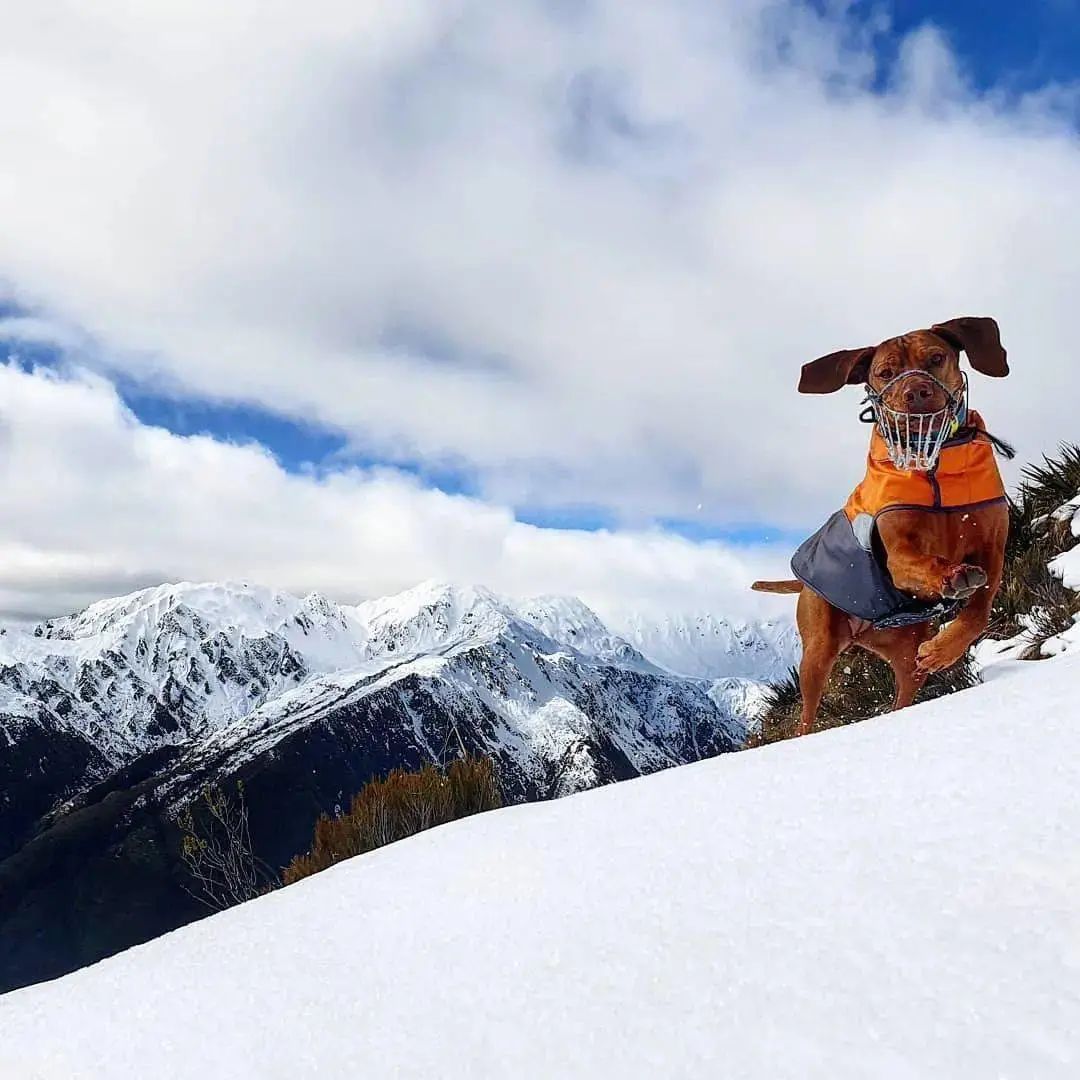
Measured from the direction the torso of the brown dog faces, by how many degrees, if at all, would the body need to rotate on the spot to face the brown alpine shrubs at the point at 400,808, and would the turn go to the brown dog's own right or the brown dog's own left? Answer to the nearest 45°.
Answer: approximately 180°

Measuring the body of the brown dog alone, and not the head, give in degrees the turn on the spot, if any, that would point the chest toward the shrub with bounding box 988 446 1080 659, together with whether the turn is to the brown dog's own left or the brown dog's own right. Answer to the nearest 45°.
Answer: approximately 135° to the brown dog's own left

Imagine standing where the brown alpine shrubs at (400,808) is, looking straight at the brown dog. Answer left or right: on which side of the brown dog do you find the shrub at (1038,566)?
left

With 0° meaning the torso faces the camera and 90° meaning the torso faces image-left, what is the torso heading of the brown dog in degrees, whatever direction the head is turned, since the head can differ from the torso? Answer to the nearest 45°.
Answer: approximately 315°
